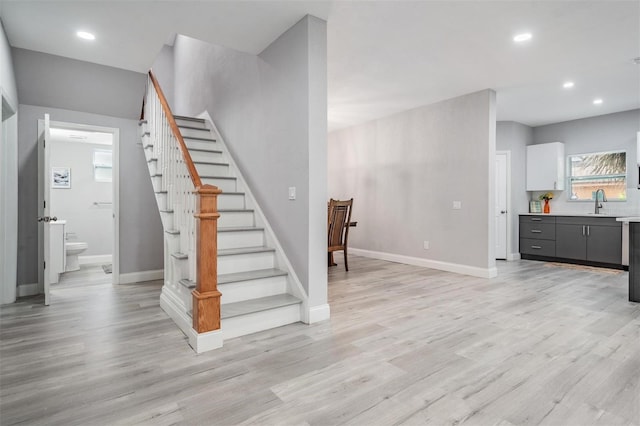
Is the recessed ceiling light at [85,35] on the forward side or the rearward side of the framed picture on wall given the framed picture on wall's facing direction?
on the forward side

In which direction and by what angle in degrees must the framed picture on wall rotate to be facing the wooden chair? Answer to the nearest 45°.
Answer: approximately 45° to its left

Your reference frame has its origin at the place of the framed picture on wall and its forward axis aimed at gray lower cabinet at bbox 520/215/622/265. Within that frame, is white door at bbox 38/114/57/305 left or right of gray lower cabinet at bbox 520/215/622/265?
right

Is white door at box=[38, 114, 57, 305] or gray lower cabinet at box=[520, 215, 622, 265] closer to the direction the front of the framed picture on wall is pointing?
the white door

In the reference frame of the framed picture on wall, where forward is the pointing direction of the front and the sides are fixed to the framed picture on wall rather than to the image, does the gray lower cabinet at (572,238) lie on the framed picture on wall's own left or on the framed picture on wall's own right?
on the framed picture on wall's own left

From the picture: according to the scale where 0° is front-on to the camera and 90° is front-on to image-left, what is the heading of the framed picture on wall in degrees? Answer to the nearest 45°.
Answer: approximately 0°

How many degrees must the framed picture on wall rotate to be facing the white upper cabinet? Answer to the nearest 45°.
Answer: approximately 45° to its left

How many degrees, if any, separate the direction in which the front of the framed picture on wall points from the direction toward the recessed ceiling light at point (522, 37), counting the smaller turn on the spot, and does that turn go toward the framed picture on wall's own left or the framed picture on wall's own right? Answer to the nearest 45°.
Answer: approximately 45° to the framed picture on wall's own left

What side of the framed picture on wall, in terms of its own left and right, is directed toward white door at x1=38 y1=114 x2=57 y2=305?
front
